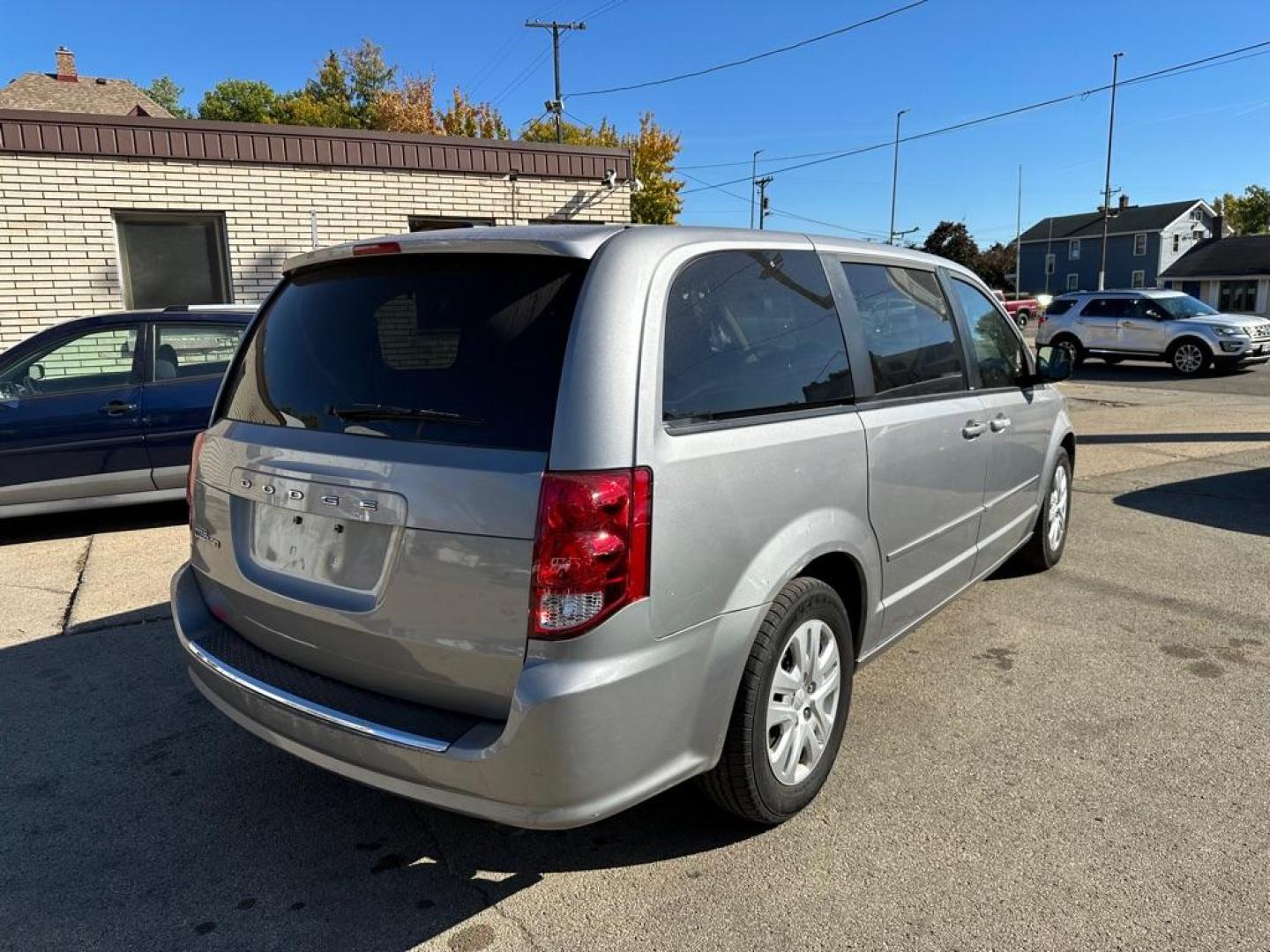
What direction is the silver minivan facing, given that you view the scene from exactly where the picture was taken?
facing away from the viewer and to the right of the viewer

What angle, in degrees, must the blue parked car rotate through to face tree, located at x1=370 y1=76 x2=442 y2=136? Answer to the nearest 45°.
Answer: approximately 90° to its right

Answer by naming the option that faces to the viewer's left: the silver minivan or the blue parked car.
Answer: the blue parked car

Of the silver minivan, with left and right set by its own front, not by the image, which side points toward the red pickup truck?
front

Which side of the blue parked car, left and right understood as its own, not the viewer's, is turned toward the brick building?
right

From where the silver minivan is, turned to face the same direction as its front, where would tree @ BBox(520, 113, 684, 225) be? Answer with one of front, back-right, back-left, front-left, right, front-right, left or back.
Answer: front-left

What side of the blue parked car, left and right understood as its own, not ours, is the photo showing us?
left

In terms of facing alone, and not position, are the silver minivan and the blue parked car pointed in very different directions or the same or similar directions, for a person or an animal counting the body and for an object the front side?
very different directions

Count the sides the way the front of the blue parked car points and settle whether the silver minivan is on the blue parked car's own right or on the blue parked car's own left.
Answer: on the blue parked car's own left

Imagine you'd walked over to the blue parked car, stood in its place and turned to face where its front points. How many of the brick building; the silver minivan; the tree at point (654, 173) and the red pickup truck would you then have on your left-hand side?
1

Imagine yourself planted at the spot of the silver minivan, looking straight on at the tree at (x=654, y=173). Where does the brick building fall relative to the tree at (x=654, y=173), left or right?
left

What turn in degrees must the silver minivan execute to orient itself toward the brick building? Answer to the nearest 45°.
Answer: approximately 90° to its left

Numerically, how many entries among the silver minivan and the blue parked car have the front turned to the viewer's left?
1
